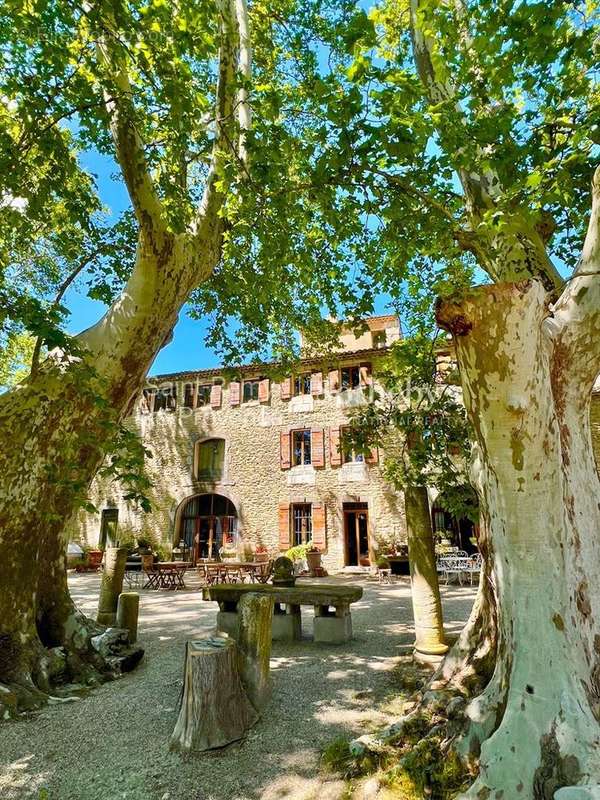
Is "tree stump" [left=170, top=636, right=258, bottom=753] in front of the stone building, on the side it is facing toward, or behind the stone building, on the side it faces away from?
in front

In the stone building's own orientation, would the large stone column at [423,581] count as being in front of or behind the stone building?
in front

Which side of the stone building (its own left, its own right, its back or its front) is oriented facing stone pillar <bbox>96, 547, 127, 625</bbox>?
front

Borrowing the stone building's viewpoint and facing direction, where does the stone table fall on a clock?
The stone table is roughly at 12 o'clock from the stone building.

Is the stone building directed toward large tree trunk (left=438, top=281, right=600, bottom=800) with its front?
yes

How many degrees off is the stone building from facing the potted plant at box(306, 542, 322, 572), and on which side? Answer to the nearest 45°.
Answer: approximately 45° to its left

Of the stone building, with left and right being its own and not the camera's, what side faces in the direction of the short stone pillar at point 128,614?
front

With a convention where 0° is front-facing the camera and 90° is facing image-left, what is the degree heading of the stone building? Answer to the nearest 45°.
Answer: approximately 0°

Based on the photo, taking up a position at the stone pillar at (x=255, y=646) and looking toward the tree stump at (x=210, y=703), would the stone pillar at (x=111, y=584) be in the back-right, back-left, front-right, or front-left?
back-right
